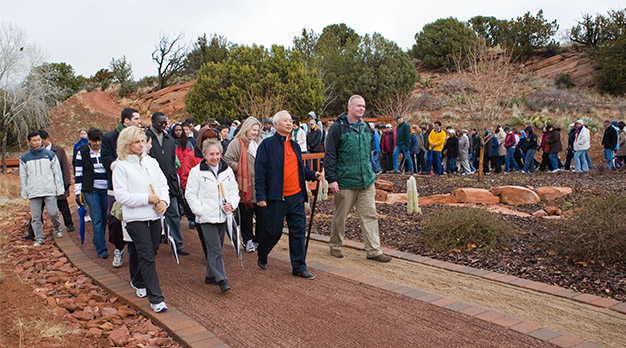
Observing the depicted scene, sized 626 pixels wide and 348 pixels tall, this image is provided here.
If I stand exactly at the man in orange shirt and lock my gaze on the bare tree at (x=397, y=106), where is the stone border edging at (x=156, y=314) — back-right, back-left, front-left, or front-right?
back-left

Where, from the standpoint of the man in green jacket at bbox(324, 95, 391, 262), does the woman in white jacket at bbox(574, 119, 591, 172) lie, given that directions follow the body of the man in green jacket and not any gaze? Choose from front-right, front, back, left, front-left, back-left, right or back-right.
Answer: left

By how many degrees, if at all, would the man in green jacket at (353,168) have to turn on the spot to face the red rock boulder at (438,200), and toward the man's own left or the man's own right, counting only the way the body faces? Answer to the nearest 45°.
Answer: approximately 135° to the man's own left

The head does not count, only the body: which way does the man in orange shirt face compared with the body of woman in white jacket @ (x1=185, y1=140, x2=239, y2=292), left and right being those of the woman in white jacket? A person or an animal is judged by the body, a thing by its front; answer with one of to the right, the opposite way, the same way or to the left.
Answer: the same way

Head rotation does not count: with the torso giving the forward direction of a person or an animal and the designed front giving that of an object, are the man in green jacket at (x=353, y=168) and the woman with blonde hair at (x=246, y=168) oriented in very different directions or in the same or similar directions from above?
same or similar directions

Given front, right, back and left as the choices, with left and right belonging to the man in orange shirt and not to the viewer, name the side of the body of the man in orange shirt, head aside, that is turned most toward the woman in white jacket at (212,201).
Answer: right

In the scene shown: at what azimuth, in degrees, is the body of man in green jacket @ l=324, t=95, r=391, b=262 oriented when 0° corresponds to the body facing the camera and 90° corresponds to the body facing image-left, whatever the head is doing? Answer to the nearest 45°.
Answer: approximately 315°

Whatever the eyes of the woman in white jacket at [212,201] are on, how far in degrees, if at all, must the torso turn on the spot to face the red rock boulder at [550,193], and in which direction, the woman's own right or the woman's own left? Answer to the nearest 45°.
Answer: approximately 90° to the woman's own left

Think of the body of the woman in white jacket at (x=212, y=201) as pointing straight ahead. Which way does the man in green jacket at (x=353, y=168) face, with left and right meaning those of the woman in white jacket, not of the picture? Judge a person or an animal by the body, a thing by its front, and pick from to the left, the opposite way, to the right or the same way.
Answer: the same way

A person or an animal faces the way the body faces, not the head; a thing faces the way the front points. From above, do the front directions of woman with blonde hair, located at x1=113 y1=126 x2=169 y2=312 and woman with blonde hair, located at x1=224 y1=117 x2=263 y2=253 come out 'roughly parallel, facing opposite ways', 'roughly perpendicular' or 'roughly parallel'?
roughly parallel

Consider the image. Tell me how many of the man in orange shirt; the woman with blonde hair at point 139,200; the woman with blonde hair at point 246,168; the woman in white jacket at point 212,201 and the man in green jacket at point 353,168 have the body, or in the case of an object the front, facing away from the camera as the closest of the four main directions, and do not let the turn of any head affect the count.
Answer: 0

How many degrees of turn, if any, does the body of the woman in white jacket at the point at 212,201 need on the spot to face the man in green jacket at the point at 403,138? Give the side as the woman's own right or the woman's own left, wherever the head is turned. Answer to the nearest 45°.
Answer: approximately 90° to the woman's own left

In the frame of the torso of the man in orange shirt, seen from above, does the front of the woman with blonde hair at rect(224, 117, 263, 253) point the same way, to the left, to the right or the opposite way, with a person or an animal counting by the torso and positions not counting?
the same way
